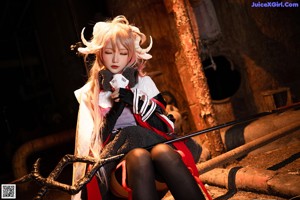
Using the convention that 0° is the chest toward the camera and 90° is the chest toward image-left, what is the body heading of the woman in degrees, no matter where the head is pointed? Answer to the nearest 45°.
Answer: approximately 0°
